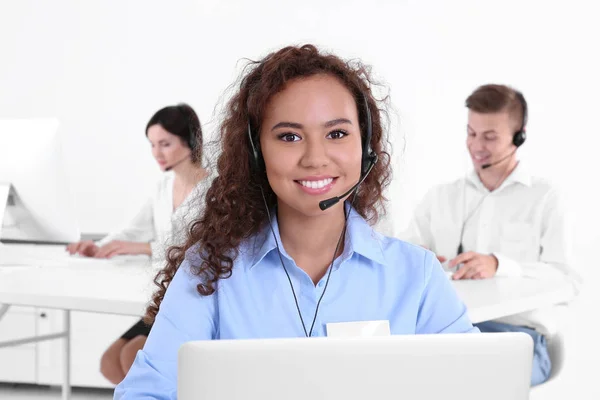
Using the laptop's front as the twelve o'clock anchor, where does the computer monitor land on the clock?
The computer monitor is roughly at 11 o'clock from the laptop.

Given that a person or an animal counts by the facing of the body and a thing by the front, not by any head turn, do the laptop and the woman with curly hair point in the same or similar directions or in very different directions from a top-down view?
very different directions

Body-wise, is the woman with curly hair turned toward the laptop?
yes

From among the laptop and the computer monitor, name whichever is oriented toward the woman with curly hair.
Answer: the laptop

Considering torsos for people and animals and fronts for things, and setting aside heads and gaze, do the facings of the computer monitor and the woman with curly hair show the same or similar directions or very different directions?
very different directions

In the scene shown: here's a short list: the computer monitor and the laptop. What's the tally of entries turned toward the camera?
0

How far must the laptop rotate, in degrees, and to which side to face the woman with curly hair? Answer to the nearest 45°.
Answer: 0° — it already faces them

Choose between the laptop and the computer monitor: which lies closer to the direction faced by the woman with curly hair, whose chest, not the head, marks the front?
the laptop

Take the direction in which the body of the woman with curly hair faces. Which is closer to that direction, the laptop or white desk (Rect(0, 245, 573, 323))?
the laptop

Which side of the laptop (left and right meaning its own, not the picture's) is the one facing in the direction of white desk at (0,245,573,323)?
front

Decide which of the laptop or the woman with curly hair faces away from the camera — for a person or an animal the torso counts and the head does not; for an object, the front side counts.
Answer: the laptop

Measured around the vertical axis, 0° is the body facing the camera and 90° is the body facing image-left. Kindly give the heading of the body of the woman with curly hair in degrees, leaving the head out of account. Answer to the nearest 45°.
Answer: approximately 0°

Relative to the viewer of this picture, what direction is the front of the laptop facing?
facing away from the viewer

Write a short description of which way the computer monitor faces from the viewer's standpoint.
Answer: facing away from the viewer and to the right of the viewer

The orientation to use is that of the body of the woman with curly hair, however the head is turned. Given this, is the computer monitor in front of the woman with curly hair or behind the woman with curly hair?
behind
